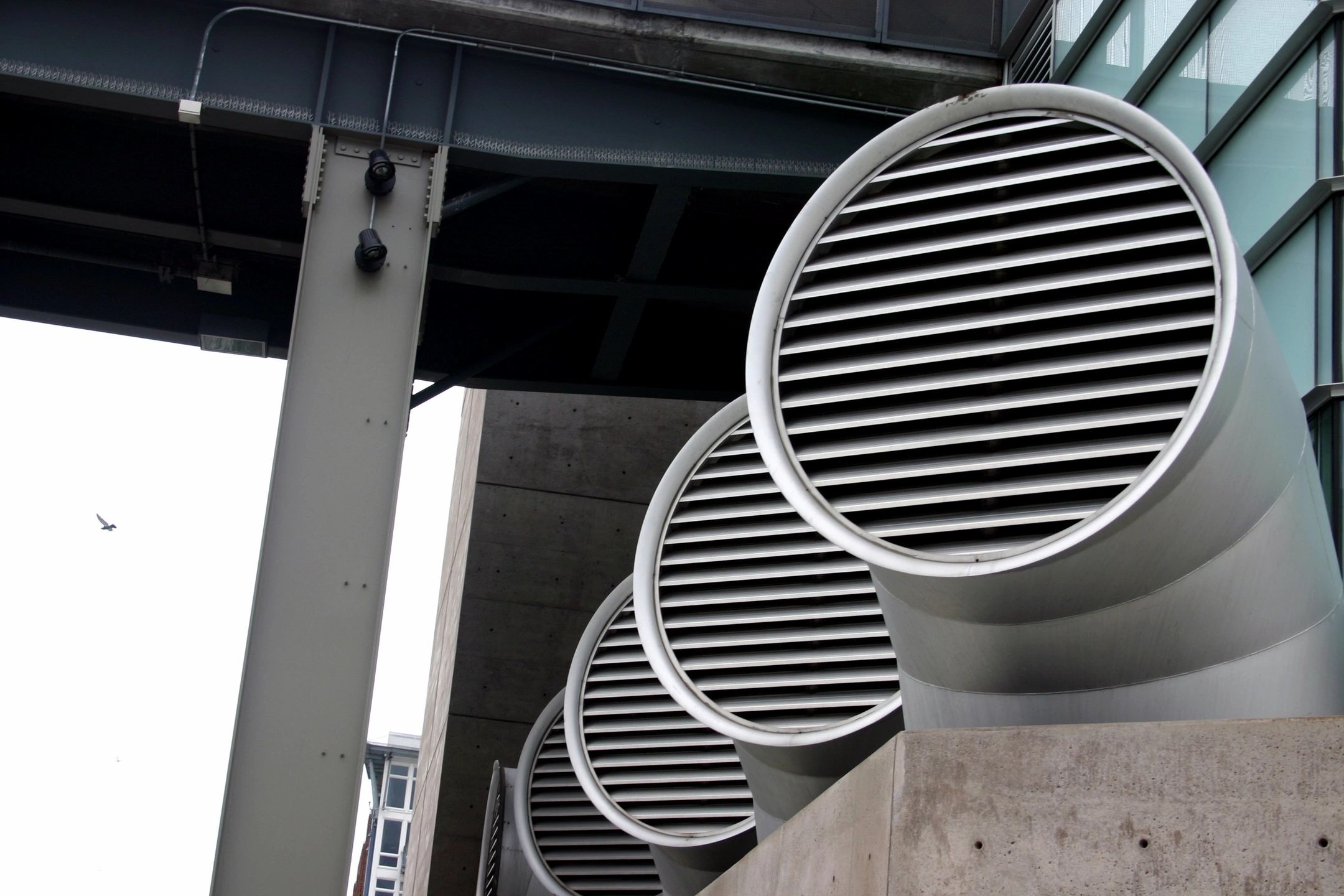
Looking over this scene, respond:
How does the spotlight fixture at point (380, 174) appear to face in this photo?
toward the camera

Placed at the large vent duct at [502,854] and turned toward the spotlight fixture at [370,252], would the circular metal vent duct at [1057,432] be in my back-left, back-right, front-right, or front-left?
front-left

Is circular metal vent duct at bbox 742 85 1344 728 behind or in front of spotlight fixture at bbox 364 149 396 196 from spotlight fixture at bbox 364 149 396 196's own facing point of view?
in front
